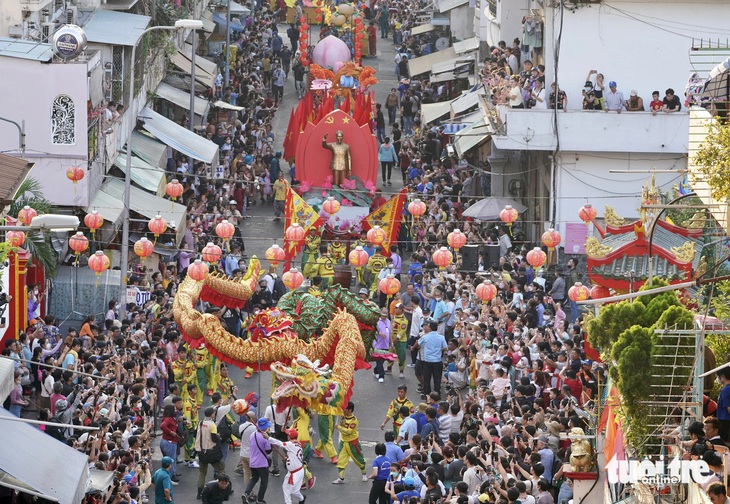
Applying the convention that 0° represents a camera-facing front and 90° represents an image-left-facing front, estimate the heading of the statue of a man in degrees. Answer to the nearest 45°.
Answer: approximately 0°

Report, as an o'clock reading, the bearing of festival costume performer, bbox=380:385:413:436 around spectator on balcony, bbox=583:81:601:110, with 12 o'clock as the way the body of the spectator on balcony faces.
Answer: The festival costume performer is roughly at 11 o'clock from the spectator on balcony.

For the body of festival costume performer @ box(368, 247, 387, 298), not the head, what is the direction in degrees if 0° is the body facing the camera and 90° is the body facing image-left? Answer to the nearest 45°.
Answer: approximately 180°

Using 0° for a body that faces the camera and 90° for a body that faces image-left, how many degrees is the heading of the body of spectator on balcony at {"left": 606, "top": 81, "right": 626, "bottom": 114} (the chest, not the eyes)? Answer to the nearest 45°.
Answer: approximately 45°
